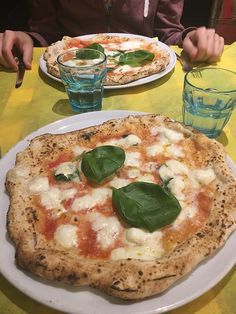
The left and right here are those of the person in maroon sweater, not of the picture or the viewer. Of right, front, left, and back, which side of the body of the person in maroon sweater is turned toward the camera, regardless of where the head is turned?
front

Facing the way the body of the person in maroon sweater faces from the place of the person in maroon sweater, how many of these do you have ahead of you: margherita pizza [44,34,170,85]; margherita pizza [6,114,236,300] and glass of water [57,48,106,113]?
3

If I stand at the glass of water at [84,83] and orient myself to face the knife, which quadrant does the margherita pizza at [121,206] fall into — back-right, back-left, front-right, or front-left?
back-left

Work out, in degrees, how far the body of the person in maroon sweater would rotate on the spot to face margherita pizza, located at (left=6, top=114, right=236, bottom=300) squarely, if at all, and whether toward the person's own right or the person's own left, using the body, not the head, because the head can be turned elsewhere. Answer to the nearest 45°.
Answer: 0° — they already face it

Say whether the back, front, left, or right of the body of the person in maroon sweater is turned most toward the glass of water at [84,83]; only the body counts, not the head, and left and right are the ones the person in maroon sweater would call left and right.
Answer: front

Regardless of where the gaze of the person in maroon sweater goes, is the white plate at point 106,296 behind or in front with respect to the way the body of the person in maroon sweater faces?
in front

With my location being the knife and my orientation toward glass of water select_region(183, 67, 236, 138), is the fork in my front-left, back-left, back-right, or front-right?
front-left

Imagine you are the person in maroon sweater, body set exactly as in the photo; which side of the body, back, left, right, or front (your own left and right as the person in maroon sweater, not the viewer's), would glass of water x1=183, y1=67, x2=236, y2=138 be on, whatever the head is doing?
front
